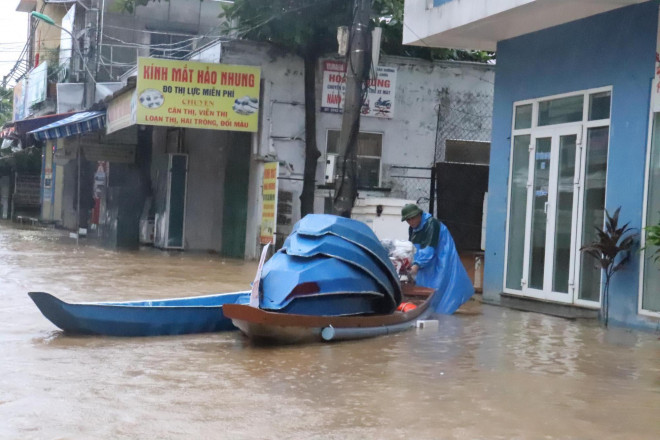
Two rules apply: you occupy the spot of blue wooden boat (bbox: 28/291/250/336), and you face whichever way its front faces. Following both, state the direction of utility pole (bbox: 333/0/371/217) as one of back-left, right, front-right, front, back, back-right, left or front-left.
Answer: back-right

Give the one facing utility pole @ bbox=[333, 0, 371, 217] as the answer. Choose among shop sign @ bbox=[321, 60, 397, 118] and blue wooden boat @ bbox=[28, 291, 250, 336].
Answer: the shop sign

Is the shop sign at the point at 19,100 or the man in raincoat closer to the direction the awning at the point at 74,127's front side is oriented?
the man in raincoat

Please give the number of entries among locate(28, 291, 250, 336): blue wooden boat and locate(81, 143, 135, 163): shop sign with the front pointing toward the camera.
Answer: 1

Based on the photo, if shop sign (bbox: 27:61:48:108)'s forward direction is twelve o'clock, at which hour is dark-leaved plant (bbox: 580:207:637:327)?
The dark-leaved plant is roughly at 10 o'clock from the shop sign.

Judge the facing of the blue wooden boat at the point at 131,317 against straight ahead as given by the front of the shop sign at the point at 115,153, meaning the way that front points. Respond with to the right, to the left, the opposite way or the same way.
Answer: to the right

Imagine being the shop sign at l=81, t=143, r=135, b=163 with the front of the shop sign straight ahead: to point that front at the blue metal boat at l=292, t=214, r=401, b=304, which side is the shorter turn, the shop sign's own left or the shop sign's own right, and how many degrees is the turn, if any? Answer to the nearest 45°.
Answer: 0° — it already faces it

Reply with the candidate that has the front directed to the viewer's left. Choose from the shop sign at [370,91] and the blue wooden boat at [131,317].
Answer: the blue wooden boat

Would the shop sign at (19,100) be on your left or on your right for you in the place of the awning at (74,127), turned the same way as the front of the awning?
on your right

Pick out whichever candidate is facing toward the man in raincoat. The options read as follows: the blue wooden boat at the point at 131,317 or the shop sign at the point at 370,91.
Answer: the shop sign

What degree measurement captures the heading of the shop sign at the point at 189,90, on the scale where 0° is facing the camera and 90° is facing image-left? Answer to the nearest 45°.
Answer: approximately 0°
